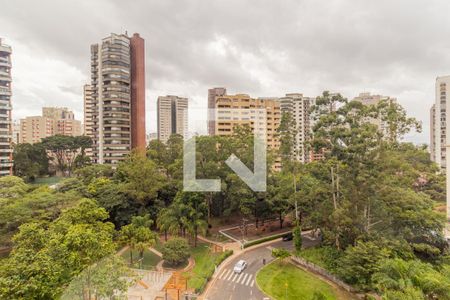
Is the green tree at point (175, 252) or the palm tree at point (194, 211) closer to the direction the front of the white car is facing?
the green tree

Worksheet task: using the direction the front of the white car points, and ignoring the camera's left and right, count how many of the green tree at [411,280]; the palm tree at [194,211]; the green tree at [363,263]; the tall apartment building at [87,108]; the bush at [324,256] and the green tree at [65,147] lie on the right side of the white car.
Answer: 3

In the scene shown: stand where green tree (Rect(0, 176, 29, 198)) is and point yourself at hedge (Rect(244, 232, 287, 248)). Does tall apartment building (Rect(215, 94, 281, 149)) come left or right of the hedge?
left

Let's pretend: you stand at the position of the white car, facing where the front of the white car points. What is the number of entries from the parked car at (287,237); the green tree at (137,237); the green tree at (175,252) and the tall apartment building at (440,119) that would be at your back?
2

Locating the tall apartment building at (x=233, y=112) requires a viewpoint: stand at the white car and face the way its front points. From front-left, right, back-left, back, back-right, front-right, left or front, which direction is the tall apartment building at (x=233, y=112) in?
back-right

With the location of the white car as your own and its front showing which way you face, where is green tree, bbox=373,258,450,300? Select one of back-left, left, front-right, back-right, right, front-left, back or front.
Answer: left

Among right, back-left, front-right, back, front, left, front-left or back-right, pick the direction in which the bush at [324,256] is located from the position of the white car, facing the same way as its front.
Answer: back-left

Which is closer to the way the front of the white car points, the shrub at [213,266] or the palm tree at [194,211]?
the shrub

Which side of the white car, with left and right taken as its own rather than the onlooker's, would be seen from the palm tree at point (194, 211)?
right
